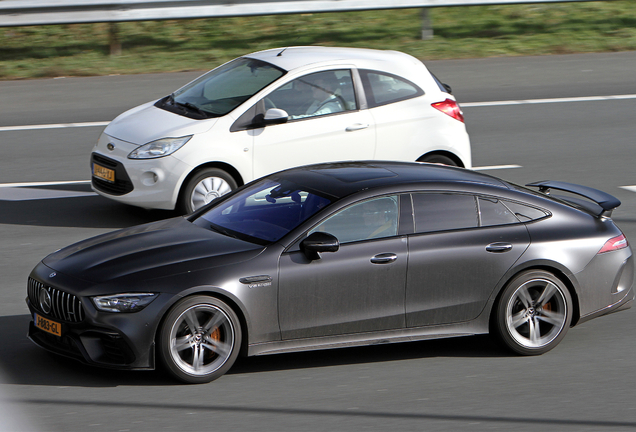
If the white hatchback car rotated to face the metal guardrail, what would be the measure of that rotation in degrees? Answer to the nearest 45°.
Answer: approximately 135° to its right

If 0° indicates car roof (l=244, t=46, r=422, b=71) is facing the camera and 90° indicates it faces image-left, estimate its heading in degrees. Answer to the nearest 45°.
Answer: approximately 45°

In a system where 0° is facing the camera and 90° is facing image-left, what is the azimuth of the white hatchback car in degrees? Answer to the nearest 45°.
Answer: approximately 45°

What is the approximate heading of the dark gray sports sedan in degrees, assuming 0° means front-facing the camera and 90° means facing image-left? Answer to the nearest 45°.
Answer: approximately 45°

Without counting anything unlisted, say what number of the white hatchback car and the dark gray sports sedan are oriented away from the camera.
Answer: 0
